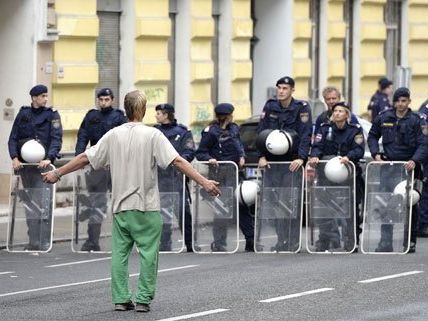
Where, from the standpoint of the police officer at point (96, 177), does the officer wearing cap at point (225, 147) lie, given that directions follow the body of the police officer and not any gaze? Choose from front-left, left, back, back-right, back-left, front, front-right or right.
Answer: left

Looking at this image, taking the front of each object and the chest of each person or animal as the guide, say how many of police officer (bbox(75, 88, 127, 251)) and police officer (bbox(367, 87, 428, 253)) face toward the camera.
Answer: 2

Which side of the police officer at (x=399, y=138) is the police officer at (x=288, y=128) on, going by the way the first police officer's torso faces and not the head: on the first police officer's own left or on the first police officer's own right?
on the first police officer's own right

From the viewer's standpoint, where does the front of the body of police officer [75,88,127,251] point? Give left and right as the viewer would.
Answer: facing the viewer

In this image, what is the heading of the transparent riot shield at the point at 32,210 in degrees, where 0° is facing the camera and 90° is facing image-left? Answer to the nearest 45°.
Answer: approximately 0°

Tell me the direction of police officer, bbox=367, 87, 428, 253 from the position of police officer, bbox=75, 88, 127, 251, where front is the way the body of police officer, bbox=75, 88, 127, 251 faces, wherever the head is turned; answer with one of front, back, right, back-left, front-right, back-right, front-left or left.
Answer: left

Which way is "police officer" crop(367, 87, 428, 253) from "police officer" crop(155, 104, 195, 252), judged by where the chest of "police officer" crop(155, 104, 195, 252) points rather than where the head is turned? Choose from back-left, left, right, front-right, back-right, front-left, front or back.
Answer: back-left
